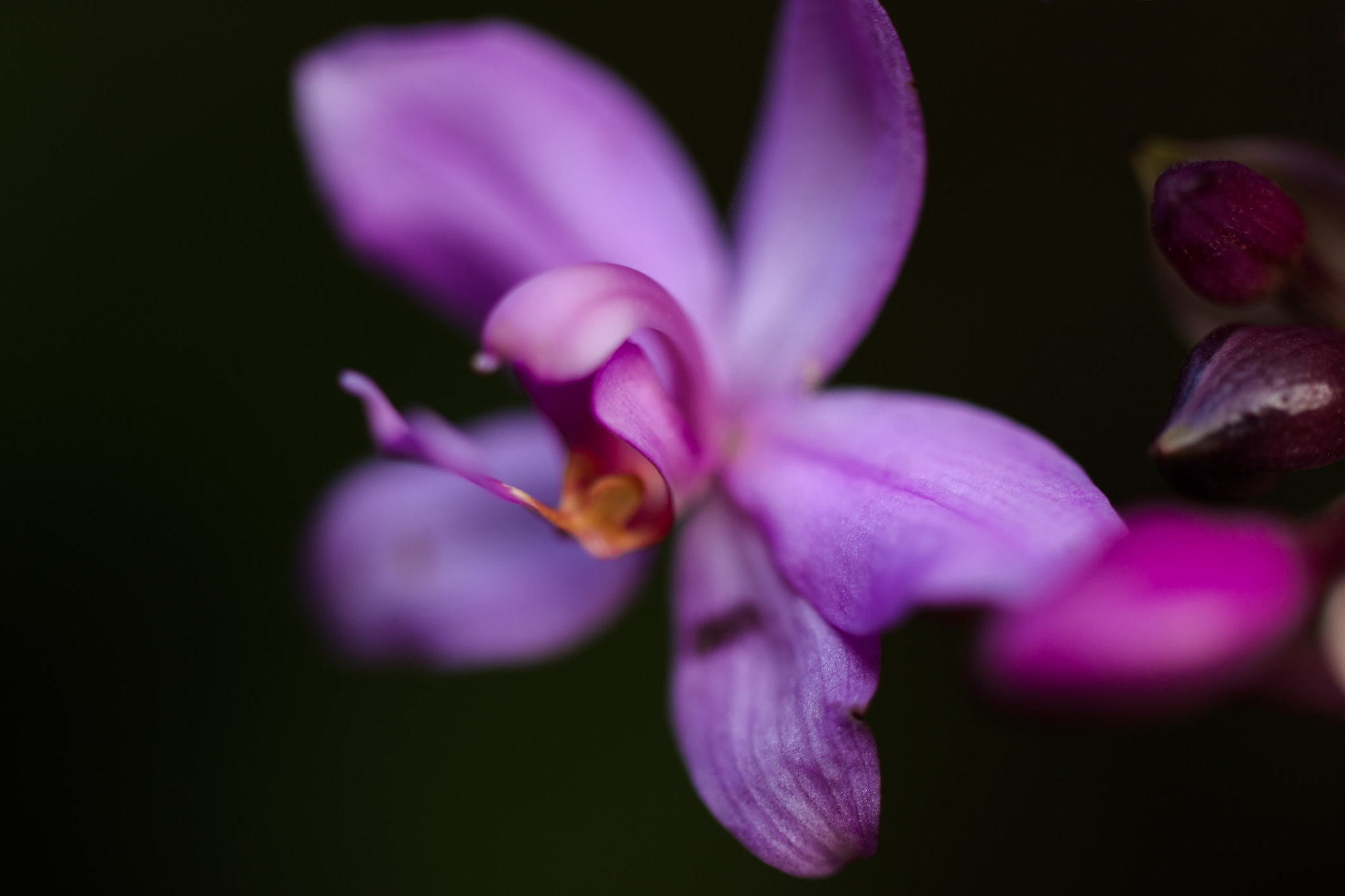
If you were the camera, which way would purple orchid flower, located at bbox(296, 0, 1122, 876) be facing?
facing the viewer and to the left of the viewer
